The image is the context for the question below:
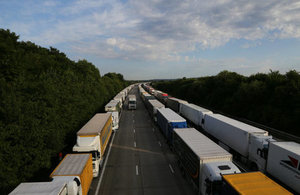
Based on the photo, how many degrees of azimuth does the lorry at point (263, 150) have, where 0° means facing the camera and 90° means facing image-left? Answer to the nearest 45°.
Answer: approximately 315°
